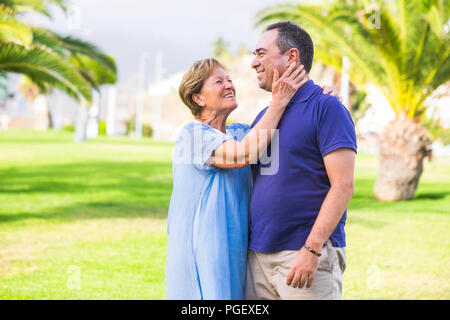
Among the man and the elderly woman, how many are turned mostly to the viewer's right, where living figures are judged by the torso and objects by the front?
1

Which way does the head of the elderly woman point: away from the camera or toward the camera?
toward the camera

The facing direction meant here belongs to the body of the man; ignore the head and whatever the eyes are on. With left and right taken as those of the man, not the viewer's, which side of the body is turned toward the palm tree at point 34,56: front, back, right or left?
right

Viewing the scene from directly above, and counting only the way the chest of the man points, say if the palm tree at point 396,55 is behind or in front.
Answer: behind

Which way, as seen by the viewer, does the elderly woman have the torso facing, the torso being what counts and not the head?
to the viewer's right

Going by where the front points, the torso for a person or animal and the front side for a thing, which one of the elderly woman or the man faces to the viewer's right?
the elderly woman

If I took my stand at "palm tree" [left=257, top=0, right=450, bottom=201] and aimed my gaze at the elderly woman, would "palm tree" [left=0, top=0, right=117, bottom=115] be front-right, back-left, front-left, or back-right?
front-right

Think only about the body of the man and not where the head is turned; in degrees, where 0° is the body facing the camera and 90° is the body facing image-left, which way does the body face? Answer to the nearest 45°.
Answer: approximately 45°

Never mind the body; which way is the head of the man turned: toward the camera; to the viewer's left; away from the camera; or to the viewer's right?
to the viewer's left
